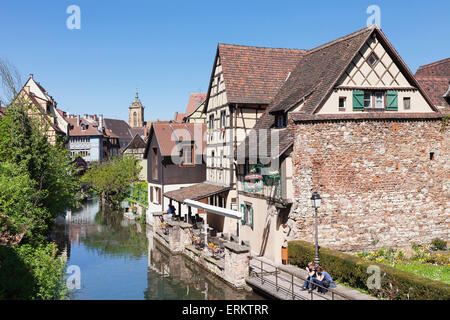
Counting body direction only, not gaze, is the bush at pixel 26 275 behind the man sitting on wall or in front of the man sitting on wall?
in front

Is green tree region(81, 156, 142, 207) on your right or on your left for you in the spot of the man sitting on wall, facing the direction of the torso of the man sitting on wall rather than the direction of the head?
on your right

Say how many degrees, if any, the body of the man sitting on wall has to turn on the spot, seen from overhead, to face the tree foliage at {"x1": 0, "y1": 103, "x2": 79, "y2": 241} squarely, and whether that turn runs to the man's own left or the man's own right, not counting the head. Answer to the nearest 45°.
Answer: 0° — they already face it

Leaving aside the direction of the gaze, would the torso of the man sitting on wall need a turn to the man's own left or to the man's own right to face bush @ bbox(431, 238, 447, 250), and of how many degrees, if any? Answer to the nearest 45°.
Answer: approximately 135° to the man's own right

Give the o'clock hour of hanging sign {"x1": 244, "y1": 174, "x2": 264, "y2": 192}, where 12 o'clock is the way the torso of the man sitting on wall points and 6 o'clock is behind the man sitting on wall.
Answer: The hanging sign is roughly at 2 o'clock from the man sitting on wall.

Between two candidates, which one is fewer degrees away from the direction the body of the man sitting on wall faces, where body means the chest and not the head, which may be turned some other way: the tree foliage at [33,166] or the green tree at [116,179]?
the tree foliage

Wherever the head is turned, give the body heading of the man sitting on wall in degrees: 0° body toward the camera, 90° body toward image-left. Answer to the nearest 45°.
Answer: approximately 90°

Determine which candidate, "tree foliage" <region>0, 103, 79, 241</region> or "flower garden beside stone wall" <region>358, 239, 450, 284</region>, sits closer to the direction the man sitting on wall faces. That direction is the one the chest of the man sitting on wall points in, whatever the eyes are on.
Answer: the tree foliage

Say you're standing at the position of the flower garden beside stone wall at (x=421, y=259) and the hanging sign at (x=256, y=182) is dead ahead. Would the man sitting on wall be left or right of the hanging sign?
left

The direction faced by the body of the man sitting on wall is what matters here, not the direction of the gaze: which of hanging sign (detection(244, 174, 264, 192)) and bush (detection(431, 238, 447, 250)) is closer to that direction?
the hanging sign
